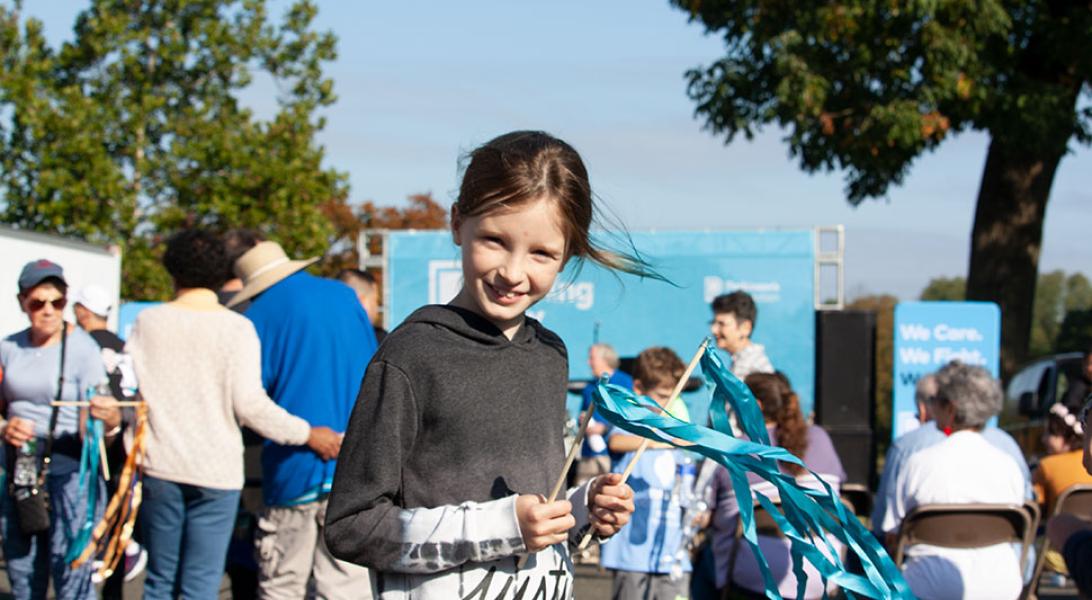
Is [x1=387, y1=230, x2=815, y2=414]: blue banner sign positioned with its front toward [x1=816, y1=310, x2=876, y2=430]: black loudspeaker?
no

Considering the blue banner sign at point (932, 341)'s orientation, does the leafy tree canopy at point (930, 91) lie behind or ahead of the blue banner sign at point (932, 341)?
behind

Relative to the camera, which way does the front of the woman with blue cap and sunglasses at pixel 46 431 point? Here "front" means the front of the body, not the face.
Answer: toward the camera

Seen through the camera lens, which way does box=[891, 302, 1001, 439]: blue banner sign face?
facing the viewer

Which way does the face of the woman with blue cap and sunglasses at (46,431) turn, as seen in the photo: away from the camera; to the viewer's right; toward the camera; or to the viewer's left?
toward the camera

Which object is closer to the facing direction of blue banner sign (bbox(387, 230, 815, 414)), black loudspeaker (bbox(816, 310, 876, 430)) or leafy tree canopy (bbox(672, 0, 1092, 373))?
the black loudspeaker

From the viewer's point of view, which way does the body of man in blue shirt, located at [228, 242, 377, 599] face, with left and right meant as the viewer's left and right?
facing away from the viewer and to the left of the viewer

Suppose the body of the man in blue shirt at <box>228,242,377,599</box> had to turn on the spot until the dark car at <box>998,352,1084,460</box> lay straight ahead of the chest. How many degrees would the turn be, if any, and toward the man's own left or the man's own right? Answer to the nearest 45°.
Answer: approximately 90° to the man's own right

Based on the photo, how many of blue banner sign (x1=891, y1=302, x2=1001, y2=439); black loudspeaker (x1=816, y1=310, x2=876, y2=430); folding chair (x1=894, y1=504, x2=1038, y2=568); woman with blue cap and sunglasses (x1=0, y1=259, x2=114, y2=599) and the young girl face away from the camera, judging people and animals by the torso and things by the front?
1

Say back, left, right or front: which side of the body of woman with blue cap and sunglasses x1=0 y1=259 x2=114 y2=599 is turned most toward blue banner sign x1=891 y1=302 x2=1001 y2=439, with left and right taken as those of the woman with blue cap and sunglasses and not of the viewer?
left

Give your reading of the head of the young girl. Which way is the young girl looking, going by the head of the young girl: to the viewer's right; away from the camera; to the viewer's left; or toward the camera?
toward the camera

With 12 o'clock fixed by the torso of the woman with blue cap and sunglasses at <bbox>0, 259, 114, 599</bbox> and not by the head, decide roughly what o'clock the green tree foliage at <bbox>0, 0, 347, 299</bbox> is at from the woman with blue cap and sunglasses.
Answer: The green tree foliage is roughly at 6 o'clock from the woman with blue cap and sunglasses.

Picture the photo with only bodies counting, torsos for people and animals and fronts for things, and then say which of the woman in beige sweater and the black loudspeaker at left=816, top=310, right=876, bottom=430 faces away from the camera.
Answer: the woman in beige sweater

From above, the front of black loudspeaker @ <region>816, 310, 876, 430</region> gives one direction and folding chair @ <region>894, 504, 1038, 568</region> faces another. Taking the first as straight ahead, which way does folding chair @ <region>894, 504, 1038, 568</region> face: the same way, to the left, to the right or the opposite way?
the opposite way

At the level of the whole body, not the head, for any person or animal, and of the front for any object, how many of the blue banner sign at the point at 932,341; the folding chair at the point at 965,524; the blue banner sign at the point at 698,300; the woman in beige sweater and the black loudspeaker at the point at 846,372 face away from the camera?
2

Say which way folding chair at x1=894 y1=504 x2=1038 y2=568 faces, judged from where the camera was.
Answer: facing away from the viewer

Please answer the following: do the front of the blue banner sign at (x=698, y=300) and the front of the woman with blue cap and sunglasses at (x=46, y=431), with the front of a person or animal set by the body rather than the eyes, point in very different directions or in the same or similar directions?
same or similar directions

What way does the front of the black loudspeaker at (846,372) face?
toward the camera

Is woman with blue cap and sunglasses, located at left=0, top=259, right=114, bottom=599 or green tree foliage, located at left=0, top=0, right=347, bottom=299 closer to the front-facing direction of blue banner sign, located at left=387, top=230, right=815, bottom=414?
the woman with blue cap and sunglasses

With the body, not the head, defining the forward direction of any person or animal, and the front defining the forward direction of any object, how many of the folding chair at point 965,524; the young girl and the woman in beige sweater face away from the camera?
2
